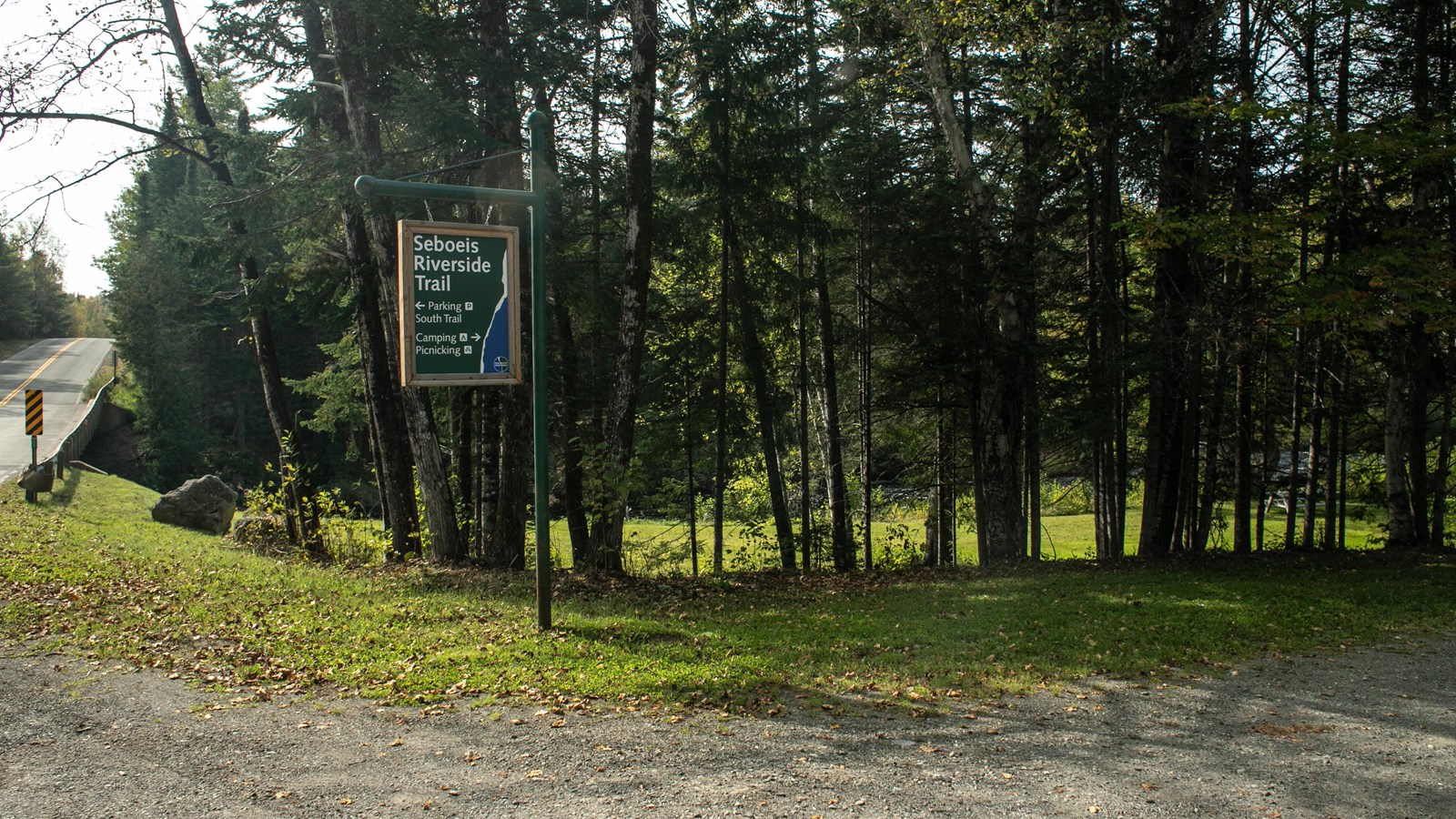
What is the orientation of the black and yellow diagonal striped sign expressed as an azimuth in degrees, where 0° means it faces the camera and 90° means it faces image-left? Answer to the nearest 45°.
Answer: approximately 0°

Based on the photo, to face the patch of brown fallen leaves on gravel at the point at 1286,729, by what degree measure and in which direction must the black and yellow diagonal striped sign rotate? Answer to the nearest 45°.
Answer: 0° — it already faces it

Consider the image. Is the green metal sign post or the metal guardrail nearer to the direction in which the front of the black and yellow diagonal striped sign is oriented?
the green metal sign post

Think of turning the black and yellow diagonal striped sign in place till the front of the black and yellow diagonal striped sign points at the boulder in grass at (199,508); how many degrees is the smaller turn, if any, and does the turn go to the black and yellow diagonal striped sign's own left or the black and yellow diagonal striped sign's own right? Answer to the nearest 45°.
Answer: approximately 45° to the black and yellow diagonal striped sign's own left

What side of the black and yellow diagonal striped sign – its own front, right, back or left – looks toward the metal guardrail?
back
